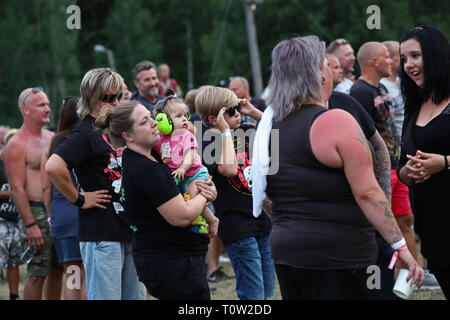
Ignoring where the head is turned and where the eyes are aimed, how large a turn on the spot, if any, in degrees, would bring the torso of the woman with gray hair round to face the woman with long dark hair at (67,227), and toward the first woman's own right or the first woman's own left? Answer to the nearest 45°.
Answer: approximately 90° to the first woman's own left

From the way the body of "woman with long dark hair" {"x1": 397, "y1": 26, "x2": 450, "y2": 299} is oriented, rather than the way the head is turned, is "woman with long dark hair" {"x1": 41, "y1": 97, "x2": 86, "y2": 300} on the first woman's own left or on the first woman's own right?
on the first woman's own right

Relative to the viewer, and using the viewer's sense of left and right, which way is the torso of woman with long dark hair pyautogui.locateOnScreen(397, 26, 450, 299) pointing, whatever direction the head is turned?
facing the viewer and to the left of the viewer

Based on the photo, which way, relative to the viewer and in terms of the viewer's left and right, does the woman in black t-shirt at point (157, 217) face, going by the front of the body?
facing to the right of the viewer

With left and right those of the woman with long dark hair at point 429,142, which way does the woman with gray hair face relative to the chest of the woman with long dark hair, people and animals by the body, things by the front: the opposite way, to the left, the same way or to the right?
the opposite way

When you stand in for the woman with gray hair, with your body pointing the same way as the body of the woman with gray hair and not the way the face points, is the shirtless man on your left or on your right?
on your left

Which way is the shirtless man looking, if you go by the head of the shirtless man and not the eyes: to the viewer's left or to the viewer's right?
to the viewer's right

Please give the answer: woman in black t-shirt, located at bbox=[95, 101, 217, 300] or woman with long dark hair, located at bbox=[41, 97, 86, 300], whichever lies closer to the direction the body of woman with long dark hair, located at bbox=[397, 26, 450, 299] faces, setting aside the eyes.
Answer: the woman in black t-shirt

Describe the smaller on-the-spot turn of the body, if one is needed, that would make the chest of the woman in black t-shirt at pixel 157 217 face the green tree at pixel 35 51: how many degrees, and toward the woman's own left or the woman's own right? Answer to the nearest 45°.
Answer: approximately 90° to the woman's own left
